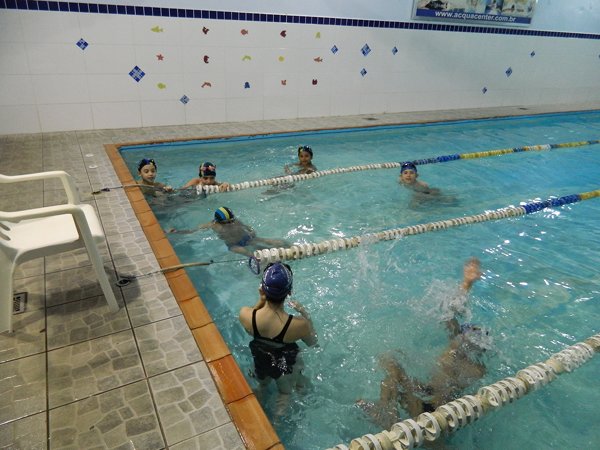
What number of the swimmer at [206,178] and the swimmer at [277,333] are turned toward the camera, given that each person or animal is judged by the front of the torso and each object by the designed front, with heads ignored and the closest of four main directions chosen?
1

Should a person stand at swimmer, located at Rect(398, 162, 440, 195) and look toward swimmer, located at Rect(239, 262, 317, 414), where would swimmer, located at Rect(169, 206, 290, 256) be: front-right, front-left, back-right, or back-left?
front-right

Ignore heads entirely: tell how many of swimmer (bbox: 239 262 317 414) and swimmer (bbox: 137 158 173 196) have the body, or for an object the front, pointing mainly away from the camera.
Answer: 1

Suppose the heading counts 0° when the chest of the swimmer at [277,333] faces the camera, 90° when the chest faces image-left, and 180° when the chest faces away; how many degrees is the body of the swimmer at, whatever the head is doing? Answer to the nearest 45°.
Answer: approximately 180°

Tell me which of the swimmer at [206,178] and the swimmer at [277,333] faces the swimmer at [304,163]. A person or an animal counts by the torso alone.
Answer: the swimmer at [277,333]

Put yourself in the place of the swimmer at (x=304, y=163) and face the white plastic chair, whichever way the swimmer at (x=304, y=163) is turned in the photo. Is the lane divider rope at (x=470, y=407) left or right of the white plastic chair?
left

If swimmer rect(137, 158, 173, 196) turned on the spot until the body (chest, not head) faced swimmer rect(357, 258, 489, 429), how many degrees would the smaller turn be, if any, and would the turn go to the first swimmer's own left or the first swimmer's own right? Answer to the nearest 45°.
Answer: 0° — they already face them

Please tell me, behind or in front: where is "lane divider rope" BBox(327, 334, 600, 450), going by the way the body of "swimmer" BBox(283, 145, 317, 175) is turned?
in front

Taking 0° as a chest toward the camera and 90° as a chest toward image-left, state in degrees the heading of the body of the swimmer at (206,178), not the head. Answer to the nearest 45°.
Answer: approximately 0°

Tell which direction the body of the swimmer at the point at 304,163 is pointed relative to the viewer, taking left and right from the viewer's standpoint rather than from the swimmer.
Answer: facing the viewer

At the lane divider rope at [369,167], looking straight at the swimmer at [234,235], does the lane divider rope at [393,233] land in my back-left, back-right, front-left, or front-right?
front-left

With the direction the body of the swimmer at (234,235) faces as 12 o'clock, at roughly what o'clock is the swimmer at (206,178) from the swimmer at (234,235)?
the swimmer at (206,178) is roughly at 1 o'clock from the swimmer at (234,235).

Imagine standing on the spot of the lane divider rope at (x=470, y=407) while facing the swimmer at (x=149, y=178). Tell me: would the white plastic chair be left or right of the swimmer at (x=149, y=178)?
left

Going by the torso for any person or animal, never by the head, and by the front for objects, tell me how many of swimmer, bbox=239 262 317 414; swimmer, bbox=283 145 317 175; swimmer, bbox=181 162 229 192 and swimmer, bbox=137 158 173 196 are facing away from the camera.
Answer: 1

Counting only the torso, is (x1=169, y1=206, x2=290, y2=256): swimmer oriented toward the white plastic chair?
no

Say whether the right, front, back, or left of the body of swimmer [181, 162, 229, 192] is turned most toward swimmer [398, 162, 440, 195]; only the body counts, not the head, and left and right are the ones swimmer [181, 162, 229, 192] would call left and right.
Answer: left

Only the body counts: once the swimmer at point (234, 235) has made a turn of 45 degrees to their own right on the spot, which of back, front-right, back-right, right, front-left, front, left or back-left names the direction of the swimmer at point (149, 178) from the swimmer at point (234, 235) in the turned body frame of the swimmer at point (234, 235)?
front-left

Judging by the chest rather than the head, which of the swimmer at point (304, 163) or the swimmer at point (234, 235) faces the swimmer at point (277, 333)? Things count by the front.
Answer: the swimmer at point (304, 163)

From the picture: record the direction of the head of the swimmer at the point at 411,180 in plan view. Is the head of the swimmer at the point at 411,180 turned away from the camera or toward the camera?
toward the camera

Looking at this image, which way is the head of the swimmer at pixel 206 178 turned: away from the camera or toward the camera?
toward the camera

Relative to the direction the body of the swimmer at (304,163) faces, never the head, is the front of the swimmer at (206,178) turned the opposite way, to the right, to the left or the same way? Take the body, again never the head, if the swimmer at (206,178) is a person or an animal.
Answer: the same way

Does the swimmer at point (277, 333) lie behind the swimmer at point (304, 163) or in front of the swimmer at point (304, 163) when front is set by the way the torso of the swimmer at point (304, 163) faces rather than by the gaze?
in front

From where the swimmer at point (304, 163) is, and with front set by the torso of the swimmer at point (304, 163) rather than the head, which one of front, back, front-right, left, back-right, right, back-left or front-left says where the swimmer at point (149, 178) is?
front-right
